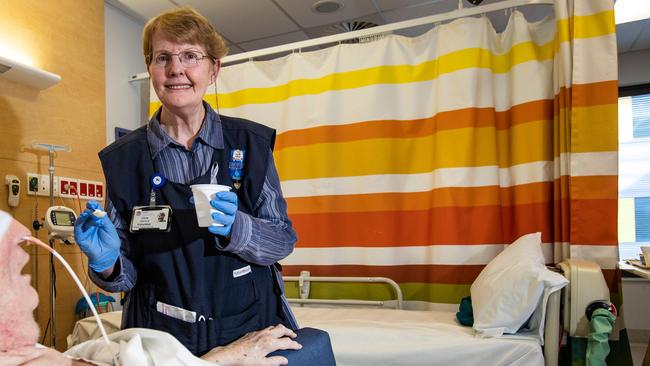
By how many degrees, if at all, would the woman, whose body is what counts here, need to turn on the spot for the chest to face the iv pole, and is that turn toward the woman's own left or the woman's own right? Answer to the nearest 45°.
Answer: approximately 135° to the woman's own right

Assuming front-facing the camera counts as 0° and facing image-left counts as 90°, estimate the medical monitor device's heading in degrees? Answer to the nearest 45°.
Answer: approximately 0°

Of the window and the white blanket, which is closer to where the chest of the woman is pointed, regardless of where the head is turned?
the white blanket

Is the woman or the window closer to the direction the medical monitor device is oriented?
the woman

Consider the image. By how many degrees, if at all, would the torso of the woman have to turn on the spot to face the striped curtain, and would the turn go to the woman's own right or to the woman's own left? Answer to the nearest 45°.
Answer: approximately 135° to the woman's own left

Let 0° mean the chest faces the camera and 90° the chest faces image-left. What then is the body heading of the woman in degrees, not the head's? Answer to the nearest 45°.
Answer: approximately 0°

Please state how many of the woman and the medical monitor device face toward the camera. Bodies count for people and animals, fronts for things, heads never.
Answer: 2
